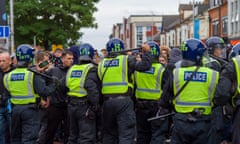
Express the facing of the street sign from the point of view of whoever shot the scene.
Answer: facing the viewer

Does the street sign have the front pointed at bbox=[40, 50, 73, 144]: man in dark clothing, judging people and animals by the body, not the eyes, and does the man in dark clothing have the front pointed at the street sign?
no

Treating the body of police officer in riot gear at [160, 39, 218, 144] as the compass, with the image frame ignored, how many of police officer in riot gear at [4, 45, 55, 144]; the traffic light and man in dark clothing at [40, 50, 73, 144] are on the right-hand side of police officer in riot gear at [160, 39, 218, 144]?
0

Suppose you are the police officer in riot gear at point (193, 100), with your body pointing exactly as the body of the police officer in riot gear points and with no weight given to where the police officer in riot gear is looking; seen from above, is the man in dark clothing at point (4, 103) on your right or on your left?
on your left

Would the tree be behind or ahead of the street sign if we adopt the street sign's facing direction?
behind

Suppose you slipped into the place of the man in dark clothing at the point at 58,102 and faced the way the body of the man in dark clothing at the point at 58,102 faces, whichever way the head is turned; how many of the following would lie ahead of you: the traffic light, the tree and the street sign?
0

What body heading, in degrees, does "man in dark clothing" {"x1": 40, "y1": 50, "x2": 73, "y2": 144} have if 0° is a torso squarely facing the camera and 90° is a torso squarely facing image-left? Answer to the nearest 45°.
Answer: approximately 315°

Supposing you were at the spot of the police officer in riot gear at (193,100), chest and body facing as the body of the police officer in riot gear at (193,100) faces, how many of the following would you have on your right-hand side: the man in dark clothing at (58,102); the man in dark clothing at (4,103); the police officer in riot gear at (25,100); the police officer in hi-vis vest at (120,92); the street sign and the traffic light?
0

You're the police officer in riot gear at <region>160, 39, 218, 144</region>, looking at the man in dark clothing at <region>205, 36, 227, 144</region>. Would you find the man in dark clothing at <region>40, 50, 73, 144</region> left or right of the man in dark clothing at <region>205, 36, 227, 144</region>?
left

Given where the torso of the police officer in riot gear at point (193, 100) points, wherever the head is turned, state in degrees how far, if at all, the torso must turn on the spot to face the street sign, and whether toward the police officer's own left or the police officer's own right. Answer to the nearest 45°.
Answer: approximately 45° to the police officer's own left

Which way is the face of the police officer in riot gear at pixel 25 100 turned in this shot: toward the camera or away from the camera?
away from the camera

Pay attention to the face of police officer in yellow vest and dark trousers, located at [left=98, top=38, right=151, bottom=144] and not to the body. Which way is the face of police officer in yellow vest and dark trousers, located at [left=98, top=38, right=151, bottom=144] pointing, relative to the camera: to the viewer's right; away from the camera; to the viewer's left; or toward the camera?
away from the camera

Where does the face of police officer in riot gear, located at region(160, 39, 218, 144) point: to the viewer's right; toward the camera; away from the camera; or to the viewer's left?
away from the camera

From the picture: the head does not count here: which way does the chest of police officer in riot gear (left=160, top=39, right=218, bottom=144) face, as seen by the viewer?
away from the camera

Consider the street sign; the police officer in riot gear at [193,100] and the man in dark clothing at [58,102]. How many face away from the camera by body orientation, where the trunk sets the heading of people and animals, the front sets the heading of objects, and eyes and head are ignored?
1

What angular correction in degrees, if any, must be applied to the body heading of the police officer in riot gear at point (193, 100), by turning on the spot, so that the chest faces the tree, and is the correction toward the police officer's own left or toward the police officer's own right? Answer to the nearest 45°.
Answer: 0° — they already face it

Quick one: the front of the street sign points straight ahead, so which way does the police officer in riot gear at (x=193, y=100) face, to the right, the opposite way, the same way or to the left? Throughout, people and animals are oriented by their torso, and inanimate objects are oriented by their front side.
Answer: the opposite way
